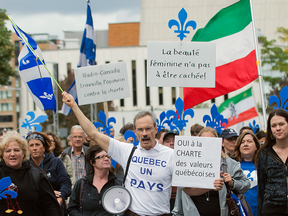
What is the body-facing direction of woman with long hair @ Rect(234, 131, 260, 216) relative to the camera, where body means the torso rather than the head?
toward the camera

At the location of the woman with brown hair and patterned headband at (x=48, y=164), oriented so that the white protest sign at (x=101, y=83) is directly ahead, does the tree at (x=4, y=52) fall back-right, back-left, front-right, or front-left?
front-left

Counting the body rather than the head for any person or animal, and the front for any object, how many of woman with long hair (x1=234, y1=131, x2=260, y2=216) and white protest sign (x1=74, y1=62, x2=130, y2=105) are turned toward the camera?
2

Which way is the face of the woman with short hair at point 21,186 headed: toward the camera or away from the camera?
toward the camera

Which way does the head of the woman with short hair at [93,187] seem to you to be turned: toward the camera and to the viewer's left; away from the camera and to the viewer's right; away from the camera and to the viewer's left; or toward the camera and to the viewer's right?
toward the camera and to the viewer's right

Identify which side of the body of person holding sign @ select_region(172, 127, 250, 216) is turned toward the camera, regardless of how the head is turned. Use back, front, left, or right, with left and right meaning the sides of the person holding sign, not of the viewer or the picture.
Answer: front

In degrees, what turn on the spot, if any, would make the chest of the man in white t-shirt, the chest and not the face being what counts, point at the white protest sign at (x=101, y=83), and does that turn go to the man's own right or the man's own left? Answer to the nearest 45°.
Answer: approximately 180°

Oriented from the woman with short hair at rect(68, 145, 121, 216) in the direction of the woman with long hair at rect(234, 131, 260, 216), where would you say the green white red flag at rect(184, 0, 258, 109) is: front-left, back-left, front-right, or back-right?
front-left

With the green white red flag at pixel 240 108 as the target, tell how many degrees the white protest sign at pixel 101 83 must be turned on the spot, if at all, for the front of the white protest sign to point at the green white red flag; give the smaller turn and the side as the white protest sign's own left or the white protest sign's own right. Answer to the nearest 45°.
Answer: approximately 135° to the white protest sign's own left

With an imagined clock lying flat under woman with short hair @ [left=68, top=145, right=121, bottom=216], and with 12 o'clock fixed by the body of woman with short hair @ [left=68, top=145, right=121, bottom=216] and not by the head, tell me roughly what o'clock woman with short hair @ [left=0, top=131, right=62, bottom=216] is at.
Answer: woman with short hair @ [left=0, top=131, right=62, bottom=216] is roughly at 3 o'clock from woman with short hair @ [left=68, top=145, right=121, bottom=216].

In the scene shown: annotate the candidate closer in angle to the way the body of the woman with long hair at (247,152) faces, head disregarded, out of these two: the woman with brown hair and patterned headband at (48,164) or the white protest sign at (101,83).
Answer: the woman with brown hair and patterned headband

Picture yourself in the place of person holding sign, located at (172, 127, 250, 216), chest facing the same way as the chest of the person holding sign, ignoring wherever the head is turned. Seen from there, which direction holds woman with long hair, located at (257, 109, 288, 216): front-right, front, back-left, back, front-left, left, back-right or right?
left

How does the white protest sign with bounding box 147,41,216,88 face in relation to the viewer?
toward the camera

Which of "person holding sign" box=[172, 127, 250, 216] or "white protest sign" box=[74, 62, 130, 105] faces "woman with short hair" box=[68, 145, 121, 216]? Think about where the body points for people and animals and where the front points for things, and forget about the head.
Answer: the white protest sign

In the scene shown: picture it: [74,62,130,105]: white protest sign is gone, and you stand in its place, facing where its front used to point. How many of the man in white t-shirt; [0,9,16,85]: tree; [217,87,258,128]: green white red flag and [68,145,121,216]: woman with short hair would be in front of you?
2
